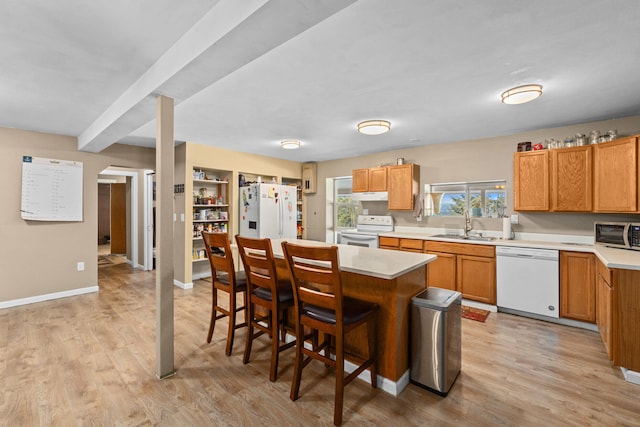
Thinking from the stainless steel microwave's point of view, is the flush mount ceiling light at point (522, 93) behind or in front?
in front

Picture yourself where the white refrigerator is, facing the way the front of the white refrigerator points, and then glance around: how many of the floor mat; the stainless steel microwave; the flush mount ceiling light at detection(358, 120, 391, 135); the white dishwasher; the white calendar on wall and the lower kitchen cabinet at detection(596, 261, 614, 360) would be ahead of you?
5

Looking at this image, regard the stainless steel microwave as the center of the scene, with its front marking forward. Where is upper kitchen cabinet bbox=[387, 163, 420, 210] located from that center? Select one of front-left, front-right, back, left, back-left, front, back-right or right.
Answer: right

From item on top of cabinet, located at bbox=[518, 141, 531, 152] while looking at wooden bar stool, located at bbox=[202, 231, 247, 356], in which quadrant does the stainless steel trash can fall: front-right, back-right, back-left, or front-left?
front-left

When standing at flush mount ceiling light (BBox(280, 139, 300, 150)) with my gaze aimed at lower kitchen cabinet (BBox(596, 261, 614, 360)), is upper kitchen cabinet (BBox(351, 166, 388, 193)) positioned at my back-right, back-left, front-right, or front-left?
front-left

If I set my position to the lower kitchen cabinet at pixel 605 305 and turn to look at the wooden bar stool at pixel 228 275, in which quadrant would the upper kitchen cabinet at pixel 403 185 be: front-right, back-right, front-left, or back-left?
front-right

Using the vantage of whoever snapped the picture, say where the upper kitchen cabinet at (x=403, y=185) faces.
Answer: facing the viewer and to the left of the viewer

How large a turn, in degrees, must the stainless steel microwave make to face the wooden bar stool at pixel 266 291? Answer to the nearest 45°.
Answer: approximately 45° to its right

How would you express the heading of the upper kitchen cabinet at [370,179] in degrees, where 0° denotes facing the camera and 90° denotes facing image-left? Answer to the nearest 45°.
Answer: approximately 45°

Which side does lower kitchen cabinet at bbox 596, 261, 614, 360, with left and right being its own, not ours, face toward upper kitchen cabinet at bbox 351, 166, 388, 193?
front
